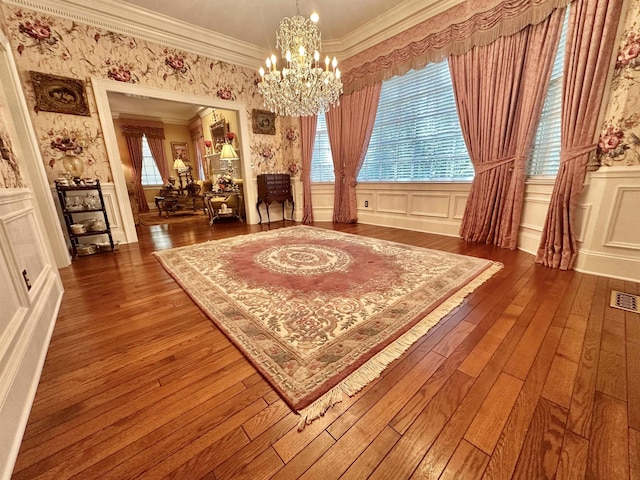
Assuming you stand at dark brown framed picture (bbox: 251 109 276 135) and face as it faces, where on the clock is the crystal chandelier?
The crystal chandelier is roughly at 1 o'clock from the dark brown framed picture.

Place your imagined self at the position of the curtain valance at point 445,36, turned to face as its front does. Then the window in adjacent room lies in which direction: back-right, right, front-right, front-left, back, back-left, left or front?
front-right

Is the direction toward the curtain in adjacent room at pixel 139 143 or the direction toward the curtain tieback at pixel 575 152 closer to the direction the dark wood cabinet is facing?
the curtain tieback

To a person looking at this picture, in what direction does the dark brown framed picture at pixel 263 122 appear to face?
facing the viewer and to the right of the viewer

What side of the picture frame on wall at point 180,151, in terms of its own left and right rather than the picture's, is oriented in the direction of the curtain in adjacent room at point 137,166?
right

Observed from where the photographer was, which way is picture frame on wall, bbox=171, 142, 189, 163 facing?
facing the viewer

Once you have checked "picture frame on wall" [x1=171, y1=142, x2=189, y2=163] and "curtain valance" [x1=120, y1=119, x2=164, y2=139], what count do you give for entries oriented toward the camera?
2

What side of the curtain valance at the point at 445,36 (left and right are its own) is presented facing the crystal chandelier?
front

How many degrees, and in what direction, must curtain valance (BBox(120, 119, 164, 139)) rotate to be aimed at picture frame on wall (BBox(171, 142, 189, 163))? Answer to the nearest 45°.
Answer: approximately 90° to its left

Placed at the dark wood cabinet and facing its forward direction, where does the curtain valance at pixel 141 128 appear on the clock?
The curtain valance is roughly at 6 o'clock from the dark wood cabinet.

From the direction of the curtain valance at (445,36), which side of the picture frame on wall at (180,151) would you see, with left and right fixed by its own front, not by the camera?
front

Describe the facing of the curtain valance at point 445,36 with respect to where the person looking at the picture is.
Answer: facing the viewer and to the left of the viewer

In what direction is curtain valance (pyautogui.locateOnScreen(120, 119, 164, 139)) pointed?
toward the camera
